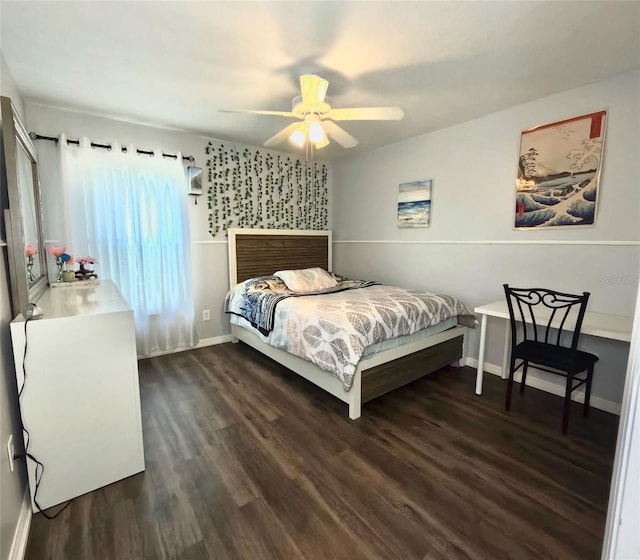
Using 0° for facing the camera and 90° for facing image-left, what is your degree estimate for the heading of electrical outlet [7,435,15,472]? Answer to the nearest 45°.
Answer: approximately 270°

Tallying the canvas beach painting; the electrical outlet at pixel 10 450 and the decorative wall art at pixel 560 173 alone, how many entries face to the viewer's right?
1

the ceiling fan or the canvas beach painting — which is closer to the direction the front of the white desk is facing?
the ceiling fan

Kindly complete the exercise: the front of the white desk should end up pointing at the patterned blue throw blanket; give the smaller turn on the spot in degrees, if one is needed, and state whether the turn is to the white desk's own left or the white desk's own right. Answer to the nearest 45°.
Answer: approximately 45° to the white desk's own right

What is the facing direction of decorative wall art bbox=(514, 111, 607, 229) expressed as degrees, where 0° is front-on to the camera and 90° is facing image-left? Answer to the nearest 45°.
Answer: approximately 45°

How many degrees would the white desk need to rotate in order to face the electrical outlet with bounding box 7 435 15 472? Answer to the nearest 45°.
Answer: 0° — it already faces it

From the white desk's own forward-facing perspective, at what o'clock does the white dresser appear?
The white dresser is roughly at 12 o'clock from the white desk.

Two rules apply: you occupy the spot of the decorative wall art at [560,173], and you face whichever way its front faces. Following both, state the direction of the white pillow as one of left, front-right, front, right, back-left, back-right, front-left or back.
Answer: front-right
